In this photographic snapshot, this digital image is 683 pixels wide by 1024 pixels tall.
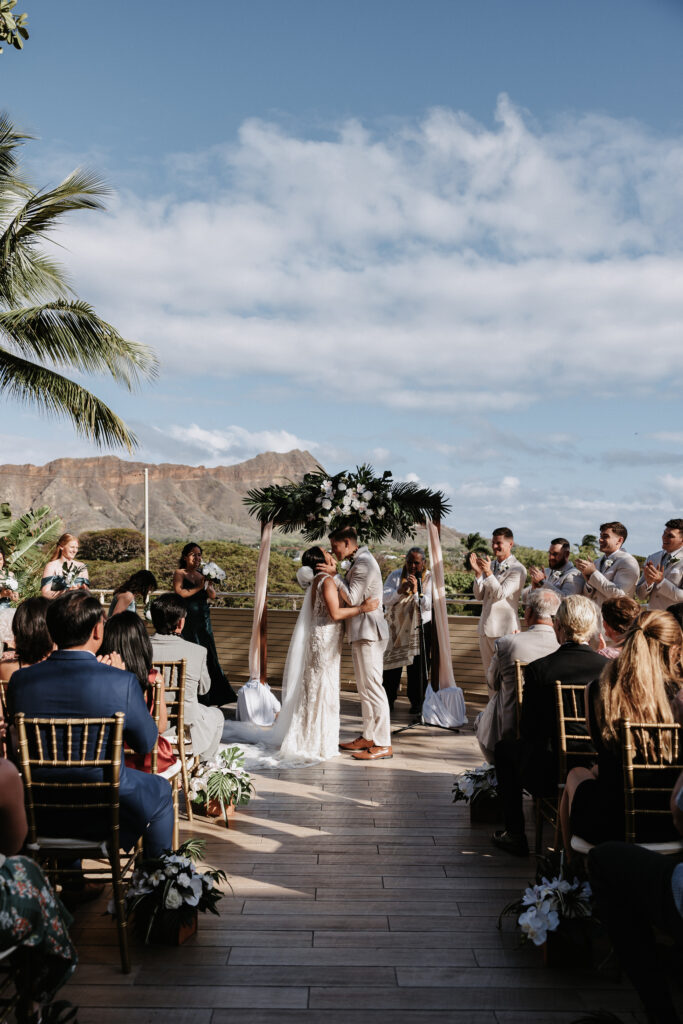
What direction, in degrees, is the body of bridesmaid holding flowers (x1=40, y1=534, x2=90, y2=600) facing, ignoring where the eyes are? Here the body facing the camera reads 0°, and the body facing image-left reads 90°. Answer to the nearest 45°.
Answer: approximately 315°

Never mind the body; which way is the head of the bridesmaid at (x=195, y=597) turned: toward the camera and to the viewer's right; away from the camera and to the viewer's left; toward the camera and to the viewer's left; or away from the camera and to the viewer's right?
toward the camera and to the viewer's right

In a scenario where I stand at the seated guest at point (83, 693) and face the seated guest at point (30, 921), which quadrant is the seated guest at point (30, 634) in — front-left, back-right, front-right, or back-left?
back-right

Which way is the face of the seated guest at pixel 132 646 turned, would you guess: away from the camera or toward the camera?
away from the camera

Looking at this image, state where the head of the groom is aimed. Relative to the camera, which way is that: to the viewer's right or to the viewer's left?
to the viewer's left

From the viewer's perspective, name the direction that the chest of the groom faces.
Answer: to the viewer's left

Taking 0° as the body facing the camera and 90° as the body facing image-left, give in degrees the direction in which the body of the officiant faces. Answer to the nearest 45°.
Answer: approximately 0°

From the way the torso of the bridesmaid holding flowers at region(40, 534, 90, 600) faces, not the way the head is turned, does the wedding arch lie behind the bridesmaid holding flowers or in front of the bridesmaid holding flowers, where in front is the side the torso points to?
in front

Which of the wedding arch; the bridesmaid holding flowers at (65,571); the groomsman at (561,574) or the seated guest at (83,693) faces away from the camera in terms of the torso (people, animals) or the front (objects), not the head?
the seated guest at (83,693)
